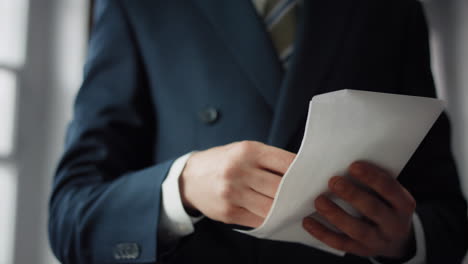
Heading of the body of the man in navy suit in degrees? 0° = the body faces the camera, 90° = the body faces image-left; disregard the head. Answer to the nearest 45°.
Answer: approximately 0°
